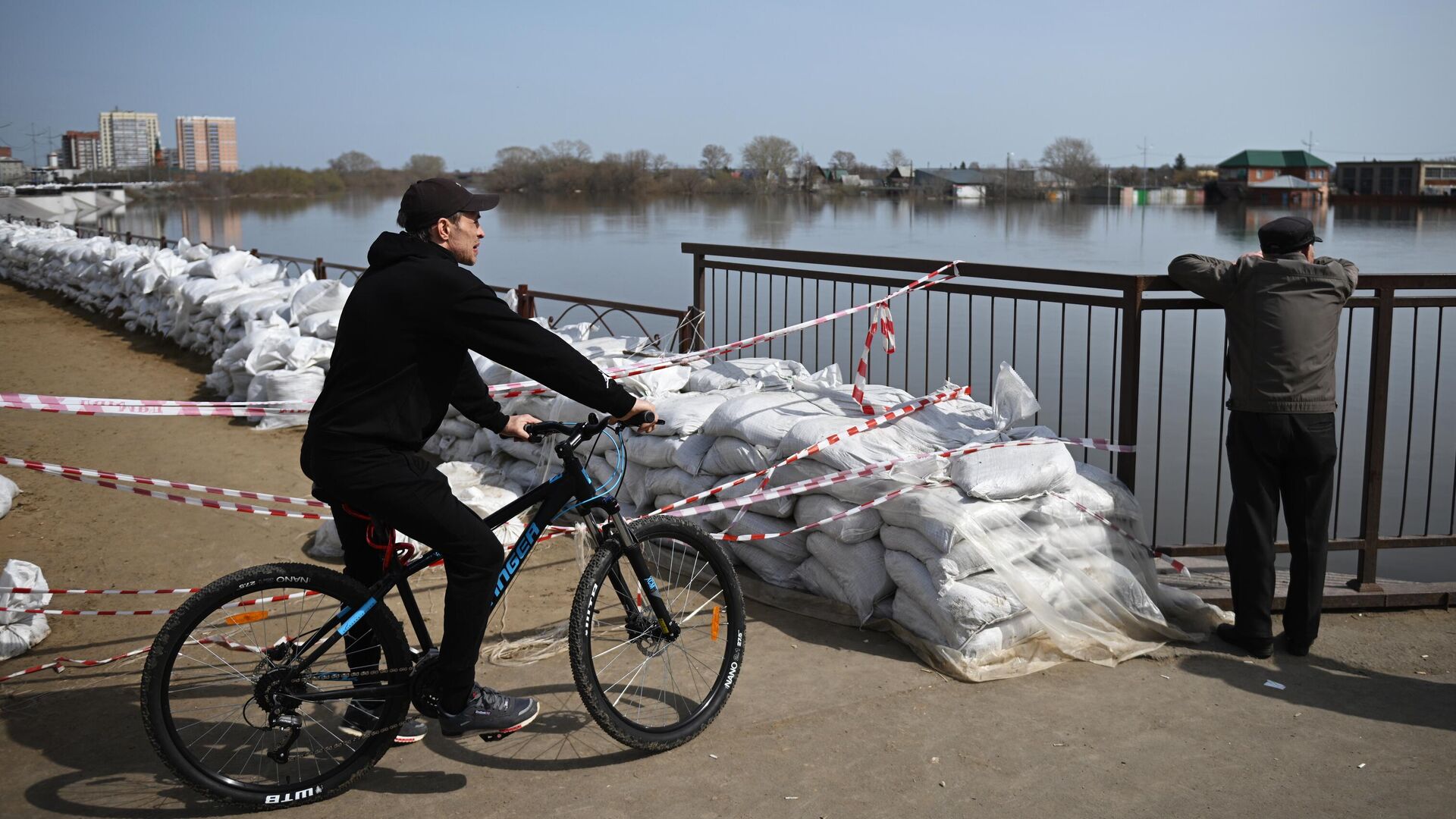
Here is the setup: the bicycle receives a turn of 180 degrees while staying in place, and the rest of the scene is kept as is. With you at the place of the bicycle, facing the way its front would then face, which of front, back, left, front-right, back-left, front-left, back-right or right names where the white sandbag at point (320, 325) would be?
right

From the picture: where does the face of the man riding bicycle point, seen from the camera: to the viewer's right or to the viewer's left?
to the viewer's right

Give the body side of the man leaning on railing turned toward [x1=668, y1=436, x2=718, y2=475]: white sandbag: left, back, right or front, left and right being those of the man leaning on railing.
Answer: left

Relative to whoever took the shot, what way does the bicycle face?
facing to the right of the viewer

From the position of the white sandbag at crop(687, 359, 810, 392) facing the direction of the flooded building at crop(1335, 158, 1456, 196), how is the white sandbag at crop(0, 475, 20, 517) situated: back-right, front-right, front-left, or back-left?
back-left

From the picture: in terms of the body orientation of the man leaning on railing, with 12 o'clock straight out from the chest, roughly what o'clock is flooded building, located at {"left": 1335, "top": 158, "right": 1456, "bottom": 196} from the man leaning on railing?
The flooded building is roughly at 12 o'clock from the man leaning on railing.

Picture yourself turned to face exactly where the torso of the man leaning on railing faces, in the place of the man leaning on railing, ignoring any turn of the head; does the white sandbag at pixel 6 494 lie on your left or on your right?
on your left

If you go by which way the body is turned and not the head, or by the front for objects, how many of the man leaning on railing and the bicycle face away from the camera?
1

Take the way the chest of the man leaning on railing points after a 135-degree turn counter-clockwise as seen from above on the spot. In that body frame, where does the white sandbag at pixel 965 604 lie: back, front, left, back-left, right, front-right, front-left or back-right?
front

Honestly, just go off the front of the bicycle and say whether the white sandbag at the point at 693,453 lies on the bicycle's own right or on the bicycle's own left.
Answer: on the bicycle's own left

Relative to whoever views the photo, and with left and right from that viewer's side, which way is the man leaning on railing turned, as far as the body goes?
facing away from the viewer

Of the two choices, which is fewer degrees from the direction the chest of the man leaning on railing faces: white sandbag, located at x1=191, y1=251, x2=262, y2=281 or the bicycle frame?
the white sandbag

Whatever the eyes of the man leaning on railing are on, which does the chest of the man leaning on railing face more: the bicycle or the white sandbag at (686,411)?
the white sandbag

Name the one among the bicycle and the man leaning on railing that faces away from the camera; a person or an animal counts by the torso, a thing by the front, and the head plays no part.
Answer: the man leaning on railing
